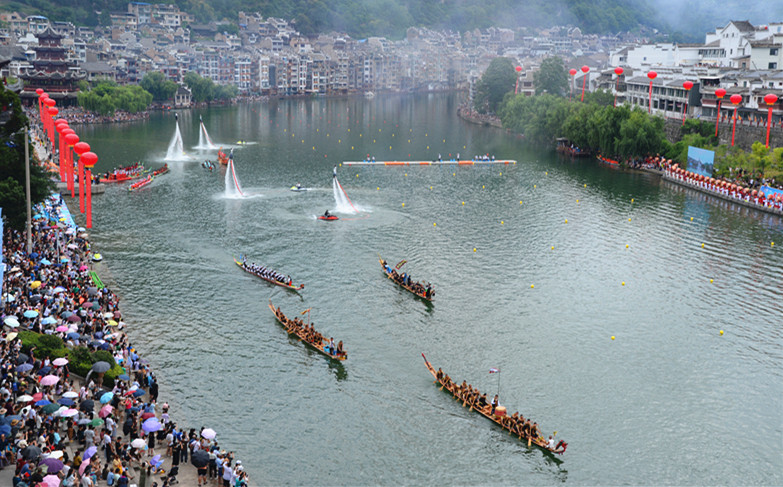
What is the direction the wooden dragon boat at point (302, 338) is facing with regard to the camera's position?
facing the viewer and to the right of the viewer

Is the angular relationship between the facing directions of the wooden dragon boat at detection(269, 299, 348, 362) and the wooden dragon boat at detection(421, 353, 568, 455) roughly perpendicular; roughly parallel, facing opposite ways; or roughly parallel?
roughly parallel

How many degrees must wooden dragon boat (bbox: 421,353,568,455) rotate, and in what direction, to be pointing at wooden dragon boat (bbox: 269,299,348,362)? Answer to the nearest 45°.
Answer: approximately 180°

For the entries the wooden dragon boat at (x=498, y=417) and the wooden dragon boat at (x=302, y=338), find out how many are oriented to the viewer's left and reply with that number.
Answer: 0

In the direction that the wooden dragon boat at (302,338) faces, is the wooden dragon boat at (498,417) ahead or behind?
ahead

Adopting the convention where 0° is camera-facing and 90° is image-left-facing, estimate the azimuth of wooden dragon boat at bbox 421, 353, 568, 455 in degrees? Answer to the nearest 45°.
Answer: approximately 315°
